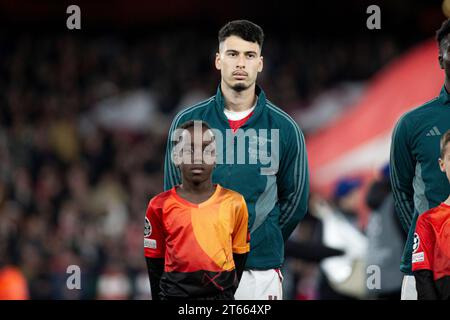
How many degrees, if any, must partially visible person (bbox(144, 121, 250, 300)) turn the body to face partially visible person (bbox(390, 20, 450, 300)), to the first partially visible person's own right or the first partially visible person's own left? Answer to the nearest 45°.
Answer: approximately 90° to the first partially visible person's own left

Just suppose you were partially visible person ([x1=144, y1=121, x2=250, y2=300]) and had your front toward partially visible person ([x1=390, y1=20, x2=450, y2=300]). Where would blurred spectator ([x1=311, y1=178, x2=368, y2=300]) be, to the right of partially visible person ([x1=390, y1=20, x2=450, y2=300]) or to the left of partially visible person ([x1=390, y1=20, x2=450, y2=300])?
left

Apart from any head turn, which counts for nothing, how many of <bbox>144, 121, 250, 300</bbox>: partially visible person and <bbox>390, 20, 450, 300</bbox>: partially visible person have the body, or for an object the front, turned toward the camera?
2

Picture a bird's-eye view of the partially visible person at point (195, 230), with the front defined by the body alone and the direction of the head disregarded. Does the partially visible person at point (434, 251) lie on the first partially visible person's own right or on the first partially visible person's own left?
on the first partially visible person's own left

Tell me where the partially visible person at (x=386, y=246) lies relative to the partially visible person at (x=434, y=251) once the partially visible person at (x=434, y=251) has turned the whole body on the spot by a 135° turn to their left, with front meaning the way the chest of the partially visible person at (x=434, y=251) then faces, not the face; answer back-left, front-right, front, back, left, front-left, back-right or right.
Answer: front-left

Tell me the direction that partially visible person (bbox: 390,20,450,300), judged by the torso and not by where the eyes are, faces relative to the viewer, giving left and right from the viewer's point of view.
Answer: facing the viewer

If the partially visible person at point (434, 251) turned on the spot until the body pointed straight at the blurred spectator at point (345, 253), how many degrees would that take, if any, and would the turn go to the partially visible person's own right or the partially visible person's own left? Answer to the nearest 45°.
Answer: approximately 180°

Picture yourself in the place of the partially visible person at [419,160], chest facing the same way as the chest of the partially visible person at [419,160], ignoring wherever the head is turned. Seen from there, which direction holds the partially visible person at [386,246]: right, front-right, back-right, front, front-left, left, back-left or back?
back
